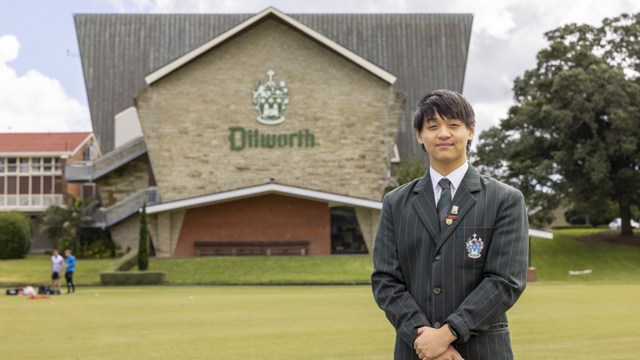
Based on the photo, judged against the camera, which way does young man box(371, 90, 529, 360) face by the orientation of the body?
toward the camera

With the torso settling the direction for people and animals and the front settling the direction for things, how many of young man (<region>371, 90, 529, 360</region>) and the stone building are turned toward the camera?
2

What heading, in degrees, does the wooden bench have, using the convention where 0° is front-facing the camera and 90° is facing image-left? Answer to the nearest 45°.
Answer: approximately 0°

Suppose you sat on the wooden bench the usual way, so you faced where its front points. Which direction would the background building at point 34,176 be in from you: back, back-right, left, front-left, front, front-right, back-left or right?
back-right

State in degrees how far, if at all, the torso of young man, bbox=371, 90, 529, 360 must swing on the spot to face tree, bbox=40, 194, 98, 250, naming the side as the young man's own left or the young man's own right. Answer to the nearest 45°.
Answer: approximately 135° to the young man's own right

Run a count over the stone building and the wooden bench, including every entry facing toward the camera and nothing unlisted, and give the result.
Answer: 2

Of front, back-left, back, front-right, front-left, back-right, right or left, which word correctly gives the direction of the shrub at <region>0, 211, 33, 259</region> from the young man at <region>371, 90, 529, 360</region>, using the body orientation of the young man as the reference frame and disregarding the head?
back-right

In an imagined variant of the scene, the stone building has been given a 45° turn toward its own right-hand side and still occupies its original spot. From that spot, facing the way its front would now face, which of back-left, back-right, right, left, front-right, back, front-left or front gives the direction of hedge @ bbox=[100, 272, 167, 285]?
front

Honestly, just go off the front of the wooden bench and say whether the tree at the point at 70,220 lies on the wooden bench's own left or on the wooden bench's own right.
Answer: on the wooden bench's own right

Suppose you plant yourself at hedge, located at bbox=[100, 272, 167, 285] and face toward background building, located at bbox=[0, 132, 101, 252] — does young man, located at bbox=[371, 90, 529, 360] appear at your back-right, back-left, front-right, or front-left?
back-left

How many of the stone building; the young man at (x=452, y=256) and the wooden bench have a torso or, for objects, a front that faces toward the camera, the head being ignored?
3
